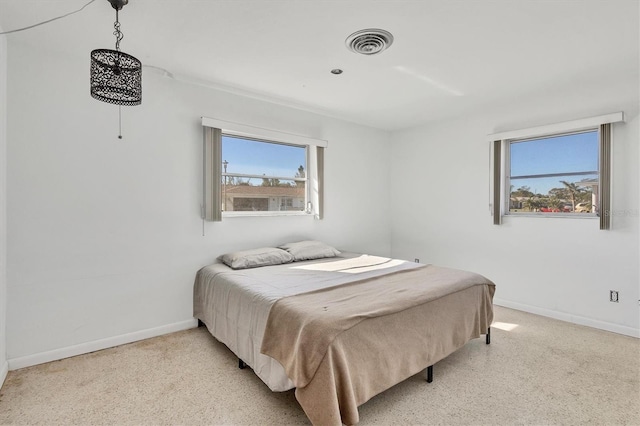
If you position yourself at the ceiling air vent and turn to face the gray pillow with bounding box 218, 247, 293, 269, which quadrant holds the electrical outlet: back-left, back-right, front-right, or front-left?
back-right

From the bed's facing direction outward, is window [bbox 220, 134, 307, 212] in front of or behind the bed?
behind

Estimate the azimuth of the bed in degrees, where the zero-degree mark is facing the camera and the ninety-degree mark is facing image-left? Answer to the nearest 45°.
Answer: approximately 315°

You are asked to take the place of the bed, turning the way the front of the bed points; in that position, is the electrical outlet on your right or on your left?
on your left

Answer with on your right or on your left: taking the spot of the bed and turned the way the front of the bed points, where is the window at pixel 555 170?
on your left
